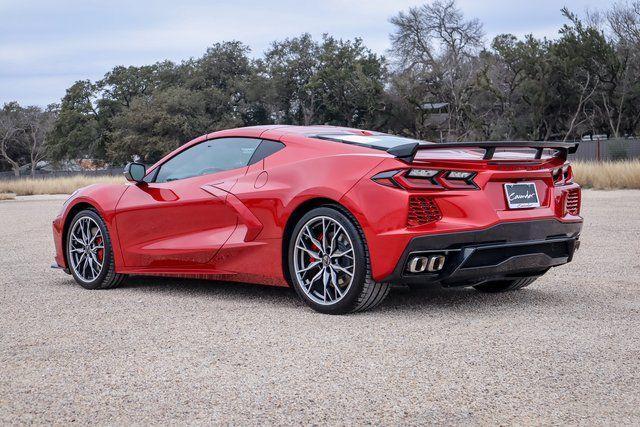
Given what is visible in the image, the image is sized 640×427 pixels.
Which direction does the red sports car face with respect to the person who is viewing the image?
facing away from the viewer and to the left of the viewer
